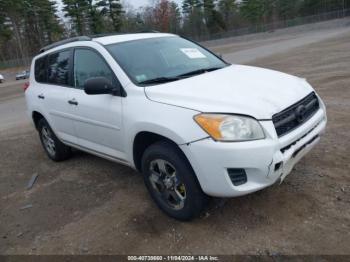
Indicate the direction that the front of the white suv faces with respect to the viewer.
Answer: facing the viewer and to the right of the viewer
